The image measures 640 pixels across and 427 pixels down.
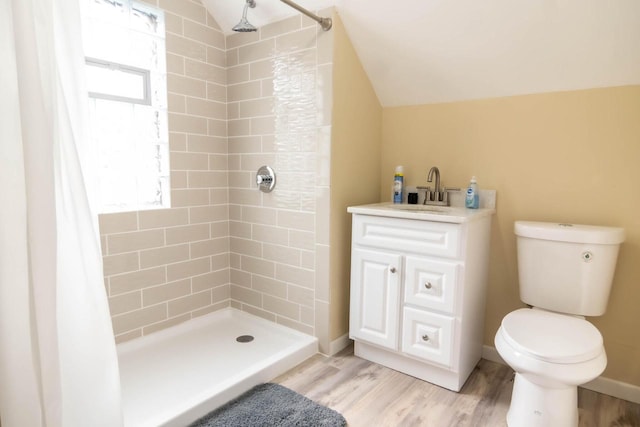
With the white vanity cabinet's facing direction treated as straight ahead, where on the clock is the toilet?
The toilet is roughly at 8 o'clock from the white vanity cabinet.

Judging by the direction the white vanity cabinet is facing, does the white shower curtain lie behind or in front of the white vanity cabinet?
in front

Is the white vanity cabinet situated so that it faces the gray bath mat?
yes

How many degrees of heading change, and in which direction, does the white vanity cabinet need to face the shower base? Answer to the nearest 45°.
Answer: approximately 45° to its right

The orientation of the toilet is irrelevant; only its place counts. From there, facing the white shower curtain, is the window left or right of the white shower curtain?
right

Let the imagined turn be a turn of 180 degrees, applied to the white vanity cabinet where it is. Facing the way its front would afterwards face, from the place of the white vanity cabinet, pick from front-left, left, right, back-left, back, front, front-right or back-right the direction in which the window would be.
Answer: back-left

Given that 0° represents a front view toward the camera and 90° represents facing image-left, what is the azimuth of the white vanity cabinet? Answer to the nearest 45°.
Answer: approximately 45°
